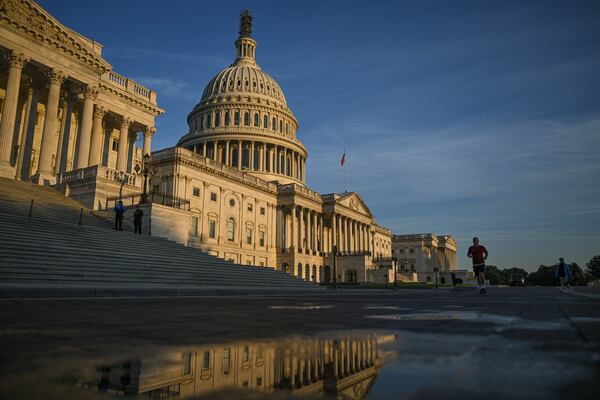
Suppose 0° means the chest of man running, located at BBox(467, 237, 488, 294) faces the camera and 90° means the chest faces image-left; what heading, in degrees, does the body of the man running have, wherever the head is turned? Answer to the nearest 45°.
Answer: approximately 0°
